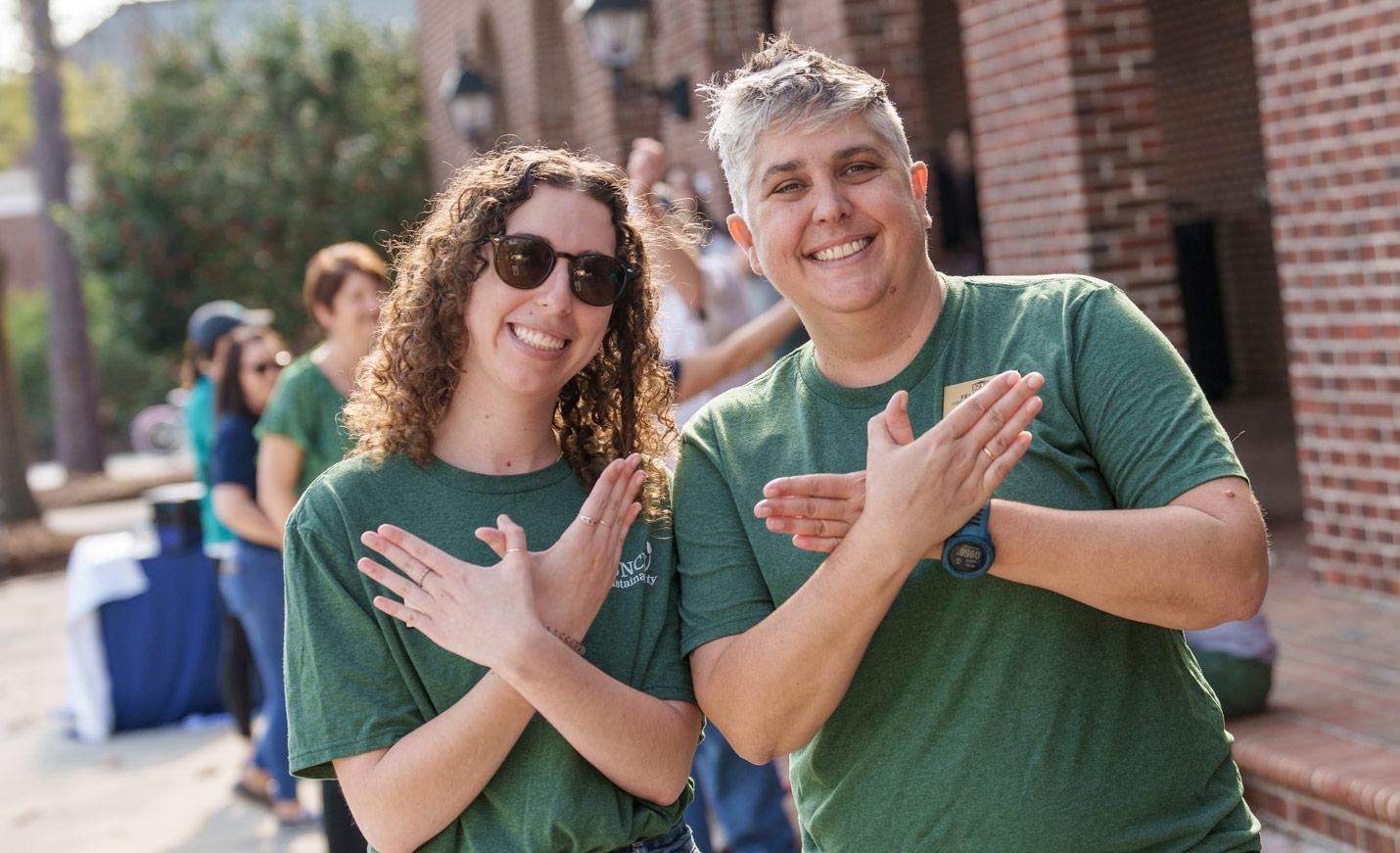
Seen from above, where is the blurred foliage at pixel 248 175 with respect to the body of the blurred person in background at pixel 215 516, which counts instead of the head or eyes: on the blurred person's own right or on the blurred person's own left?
on the blurred person's own left

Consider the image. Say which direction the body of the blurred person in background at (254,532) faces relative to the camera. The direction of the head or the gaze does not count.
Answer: to the viewer's right

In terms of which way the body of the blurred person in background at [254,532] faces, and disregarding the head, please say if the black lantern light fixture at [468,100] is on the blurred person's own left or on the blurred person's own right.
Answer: on the blurred person's own left

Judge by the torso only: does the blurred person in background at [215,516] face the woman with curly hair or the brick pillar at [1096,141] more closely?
the brick pillar

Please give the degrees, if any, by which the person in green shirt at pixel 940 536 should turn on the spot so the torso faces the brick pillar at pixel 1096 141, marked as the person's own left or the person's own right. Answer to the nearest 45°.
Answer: approximately 180°

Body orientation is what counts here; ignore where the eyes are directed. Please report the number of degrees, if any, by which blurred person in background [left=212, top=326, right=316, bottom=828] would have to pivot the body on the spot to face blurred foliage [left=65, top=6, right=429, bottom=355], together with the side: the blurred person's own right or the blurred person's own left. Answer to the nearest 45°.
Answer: approximately 90° to the blurred person's own left

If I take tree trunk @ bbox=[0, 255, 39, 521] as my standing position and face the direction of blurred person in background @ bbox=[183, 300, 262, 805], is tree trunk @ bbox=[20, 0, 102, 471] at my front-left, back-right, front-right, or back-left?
back-left
